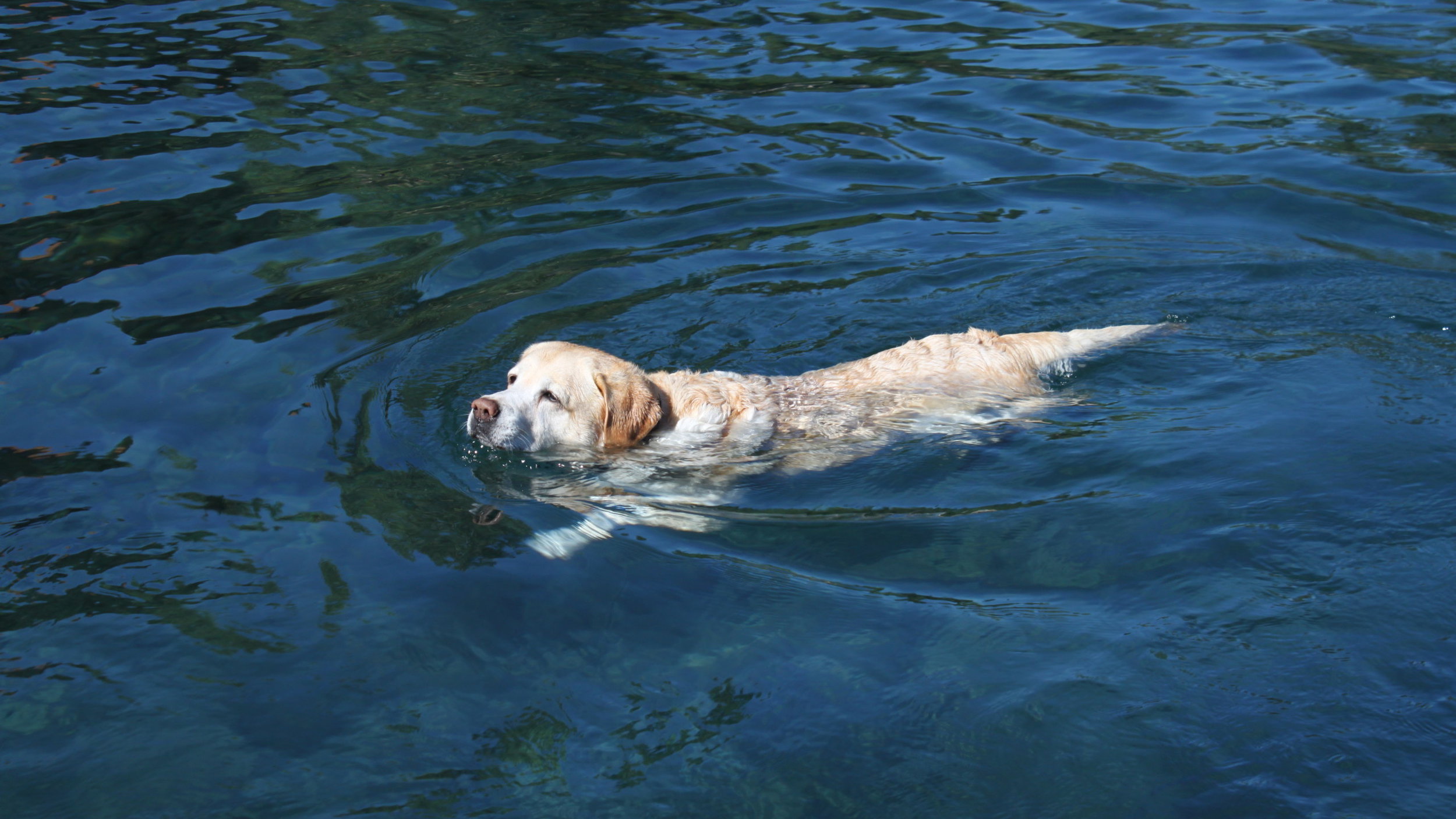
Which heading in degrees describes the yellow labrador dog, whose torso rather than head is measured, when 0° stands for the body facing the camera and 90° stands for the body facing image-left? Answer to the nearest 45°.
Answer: approximately 90°
